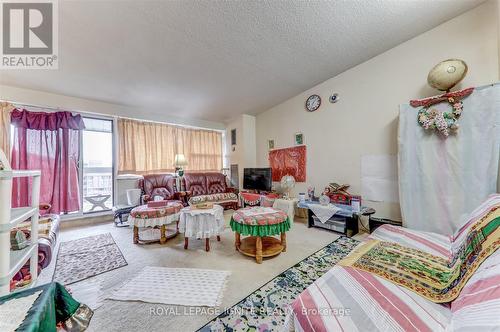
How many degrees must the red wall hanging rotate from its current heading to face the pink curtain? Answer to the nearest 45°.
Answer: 0° — it already faces it

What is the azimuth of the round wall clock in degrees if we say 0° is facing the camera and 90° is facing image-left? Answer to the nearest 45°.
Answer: approximately 45°

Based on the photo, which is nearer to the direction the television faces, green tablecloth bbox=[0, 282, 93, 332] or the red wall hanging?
the green tablecloth

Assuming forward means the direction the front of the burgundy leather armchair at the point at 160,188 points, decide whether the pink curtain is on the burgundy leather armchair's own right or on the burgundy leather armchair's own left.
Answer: on the burgundy leather armchair's own right

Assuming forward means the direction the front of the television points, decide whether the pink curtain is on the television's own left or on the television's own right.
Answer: on the television's own right

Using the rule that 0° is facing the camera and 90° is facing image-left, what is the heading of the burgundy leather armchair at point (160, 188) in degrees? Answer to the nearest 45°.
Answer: approximately 0°

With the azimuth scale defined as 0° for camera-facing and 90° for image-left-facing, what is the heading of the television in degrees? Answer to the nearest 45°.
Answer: approximately 0°

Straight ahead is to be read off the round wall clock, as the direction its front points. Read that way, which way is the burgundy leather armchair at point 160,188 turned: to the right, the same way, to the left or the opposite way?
to the left

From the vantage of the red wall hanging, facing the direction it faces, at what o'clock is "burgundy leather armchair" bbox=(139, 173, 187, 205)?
The burgundy leather armchair is roughly at 1 o'clock from the red wall hanging.

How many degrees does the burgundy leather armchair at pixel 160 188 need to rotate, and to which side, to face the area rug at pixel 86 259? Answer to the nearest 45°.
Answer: approximately 45° to its right

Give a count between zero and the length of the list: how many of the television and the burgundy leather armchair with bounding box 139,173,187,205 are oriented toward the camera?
2
